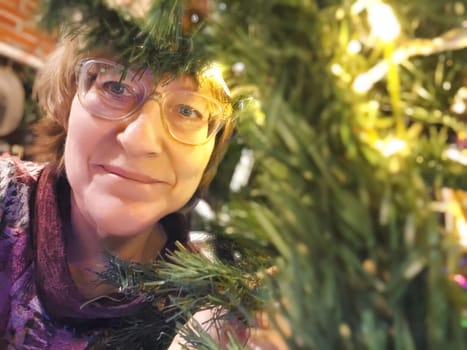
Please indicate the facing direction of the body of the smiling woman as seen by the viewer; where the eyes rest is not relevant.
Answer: toward the camera
